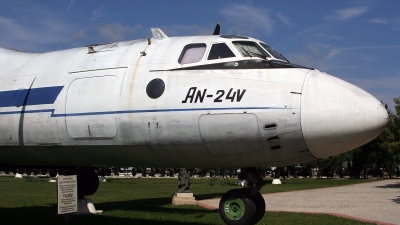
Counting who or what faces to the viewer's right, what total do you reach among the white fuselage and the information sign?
1

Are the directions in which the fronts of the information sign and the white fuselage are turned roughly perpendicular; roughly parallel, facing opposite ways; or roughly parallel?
roughly perpendicular

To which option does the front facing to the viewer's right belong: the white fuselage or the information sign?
the white fuselage

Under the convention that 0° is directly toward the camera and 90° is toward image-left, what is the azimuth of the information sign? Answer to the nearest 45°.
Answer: approximately 0°

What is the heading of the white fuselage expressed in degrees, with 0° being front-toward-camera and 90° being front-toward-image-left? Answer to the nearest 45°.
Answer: approximately 270°
